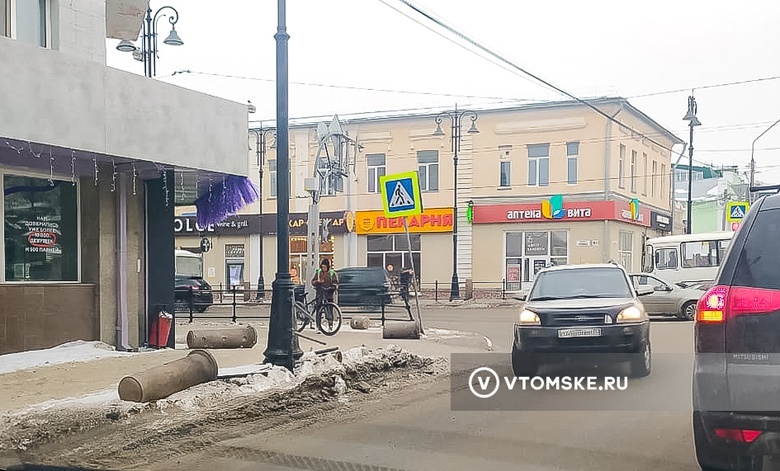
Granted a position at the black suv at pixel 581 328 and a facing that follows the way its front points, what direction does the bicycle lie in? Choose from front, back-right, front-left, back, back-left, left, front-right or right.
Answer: back-right

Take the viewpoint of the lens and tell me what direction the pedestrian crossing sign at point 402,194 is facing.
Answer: facing the viewer

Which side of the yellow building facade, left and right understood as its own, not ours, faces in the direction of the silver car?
front

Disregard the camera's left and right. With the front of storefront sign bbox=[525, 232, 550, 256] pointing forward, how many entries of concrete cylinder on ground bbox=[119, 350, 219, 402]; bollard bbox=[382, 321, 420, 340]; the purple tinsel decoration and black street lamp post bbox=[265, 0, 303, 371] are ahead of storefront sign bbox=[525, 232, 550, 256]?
4

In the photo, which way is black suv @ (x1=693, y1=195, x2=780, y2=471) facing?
away from the camera

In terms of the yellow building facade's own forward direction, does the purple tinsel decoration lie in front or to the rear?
in front

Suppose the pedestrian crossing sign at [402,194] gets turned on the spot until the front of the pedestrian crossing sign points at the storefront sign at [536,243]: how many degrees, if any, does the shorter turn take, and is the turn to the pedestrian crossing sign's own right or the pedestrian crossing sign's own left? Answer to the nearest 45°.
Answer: approximately 180°

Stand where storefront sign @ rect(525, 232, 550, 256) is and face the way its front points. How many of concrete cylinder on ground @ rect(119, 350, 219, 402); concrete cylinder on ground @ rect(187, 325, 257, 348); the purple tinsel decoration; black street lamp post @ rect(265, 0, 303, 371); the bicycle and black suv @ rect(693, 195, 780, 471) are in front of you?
6

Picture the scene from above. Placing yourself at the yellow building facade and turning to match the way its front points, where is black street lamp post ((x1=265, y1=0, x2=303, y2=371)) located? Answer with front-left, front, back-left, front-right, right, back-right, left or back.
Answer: front

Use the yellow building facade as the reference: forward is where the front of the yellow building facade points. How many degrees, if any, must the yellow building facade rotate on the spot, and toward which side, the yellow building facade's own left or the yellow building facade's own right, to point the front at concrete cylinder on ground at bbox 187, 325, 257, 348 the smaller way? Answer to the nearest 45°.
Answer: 0° — it already faces it

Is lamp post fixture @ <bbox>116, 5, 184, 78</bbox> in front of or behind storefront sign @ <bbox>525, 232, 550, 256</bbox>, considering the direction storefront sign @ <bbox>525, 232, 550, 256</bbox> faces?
in front

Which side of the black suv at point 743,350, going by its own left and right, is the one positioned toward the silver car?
front

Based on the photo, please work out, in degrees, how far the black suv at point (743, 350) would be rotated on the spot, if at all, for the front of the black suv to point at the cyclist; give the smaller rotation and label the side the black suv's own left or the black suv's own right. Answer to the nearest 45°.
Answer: approximately 45° to the black suv's own left

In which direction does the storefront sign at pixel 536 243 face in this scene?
toward the camera

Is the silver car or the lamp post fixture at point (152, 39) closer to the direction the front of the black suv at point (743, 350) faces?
the silver car

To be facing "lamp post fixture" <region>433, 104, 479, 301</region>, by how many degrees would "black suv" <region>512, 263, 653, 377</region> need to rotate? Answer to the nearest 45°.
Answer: approximately 180°

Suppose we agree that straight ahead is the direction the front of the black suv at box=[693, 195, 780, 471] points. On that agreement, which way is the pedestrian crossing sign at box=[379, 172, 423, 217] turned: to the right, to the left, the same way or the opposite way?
the opposite way
